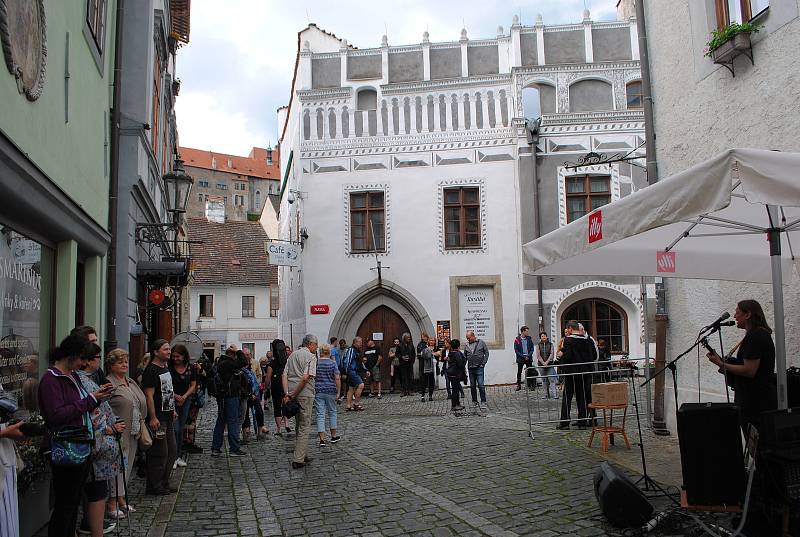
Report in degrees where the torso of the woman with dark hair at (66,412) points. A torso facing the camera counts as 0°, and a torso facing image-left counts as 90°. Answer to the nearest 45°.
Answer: approximately 270°

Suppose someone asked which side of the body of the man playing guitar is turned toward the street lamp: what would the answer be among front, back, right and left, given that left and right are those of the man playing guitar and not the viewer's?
front

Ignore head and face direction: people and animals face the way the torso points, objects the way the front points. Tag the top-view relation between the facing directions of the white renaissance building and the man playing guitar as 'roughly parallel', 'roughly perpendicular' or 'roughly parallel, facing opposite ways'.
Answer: roughly perpendicular

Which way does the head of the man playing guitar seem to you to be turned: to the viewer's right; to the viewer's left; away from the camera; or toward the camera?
to the viewer's left

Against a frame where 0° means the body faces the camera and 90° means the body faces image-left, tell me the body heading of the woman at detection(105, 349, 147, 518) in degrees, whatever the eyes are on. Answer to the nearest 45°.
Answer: approximately 315°

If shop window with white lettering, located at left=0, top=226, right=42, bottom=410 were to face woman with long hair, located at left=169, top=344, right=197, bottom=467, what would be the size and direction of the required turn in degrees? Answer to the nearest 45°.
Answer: approximately 90° to its left

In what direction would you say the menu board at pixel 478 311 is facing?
toward the camera

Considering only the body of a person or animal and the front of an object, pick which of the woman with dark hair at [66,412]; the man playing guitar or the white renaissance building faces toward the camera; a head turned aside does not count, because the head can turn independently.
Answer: the white renaissance building

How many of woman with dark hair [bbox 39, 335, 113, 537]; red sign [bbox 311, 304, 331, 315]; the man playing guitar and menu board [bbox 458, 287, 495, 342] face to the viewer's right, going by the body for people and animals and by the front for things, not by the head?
1

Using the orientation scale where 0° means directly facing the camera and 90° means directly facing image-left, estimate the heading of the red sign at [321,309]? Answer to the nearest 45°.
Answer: approximately 0°

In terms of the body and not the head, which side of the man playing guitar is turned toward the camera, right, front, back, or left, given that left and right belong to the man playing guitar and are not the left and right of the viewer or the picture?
left

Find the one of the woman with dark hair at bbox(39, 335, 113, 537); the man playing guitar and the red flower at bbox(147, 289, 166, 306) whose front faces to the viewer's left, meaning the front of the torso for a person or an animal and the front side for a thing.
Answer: the man playing guitar

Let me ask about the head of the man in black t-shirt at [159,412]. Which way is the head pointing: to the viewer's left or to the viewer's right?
to the viewer's right

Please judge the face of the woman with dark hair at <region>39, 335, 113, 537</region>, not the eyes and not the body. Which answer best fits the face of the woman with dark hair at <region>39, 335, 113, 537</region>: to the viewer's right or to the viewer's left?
to the viewer's right

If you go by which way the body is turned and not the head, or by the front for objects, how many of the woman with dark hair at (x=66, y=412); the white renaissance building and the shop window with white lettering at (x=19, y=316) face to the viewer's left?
0
